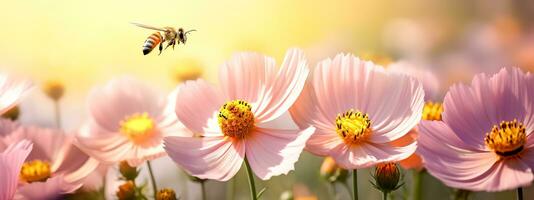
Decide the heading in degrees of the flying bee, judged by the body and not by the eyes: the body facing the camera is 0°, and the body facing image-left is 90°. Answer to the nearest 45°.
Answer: approximately 270°
